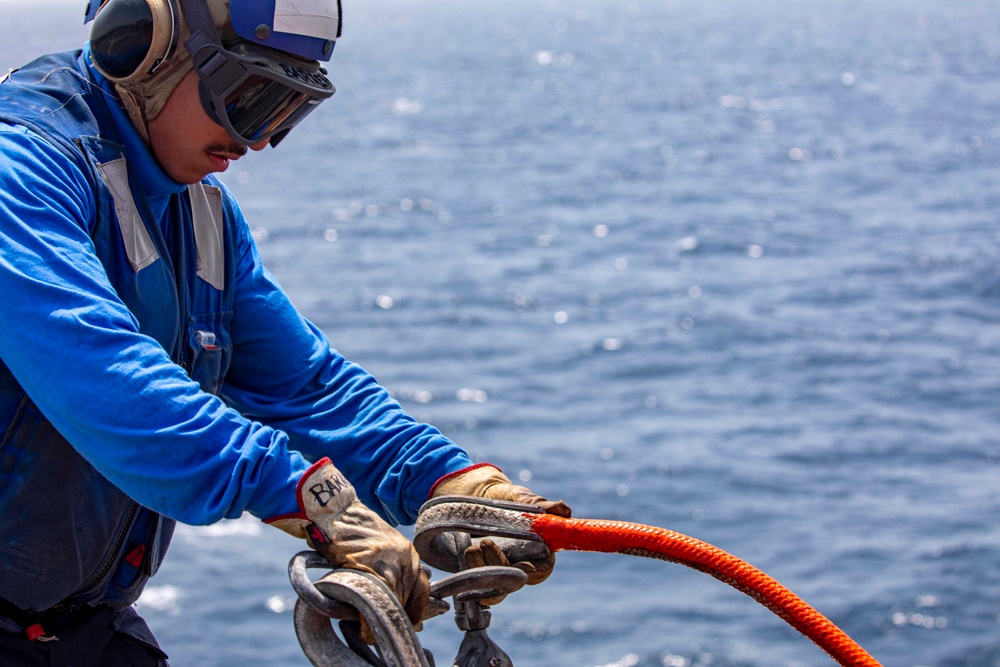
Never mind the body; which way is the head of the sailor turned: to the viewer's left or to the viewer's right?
to the viewer's right

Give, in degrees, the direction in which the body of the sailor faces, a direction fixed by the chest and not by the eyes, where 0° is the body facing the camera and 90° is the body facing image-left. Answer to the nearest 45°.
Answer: approximately 315°
